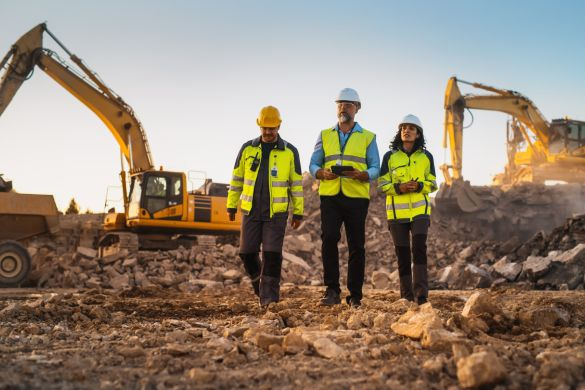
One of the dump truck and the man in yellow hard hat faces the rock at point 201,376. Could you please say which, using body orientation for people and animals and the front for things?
the man in yellow hard hat

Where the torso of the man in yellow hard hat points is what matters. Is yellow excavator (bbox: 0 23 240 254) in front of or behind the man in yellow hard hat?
behind

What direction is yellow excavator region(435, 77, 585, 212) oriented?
to the viewer's left

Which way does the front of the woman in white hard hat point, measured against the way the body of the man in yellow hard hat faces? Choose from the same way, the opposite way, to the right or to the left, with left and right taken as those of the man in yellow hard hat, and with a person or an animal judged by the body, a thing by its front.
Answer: the same way

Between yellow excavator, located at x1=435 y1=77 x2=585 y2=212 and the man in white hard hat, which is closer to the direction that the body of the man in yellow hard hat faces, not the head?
the man in white hard hat

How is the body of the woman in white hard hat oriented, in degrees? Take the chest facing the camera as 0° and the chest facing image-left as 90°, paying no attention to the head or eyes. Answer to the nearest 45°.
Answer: approximately 0°

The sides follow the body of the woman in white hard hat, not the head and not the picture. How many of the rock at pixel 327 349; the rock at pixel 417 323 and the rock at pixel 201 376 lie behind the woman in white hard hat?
0

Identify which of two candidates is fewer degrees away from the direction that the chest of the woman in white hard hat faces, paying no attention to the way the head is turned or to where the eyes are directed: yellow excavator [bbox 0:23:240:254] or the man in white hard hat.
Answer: the man in white hard hat

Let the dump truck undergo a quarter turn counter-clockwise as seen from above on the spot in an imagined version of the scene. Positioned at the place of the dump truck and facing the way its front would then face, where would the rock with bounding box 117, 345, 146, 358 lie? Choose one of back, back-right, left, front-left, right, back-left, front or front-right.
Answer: front

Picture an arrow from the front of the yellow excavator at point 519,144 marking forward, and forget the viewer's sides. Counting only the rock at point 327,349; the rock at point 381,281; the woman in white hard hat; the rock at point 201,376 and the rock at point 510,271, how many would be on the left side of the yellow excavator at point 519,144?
5

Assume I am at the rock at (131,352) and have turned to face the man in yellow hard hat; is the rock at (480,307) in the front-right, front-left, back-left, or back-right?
front-right

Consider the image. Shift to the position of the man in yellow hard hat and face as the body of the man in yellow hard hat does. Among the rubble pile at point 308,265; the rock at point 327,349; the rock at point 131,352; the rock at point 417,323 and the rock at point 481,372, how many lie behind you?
1

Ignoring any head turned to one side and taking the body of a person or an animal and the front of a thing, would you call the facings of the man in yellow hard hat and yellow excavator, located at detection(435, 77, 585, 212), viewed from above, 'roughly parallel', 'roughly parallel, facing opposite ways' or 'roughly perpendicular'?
roughly perpendicular

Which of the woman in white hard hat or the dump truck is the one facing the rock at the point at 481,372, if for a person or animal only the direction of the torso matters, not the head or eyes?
the woman in white hard hat

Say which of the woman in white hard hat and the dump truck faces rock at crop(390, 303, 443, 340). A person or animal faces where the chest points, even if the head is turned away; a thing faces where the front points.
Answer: the woman in white hard hat

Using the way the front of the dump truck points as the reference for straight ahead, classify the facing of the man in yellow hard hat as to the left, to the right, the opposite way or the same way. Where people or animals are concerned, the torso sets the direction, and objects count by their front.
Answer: to the left

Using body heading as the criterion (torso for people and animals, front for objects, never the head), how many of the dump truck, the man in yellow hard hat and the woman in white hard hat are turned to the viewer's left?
1
